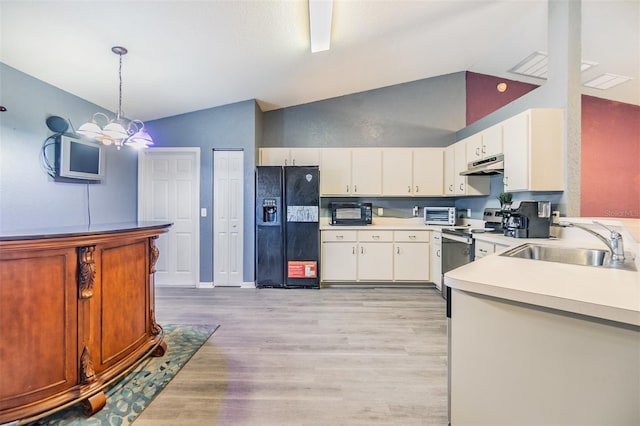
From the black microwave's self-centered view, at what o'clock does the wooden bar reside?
The wooden bar is roughly at 1 o'clock from the black microwave.

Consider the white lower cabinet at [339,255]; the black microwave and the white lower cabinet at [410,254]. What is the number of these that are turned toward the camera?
3

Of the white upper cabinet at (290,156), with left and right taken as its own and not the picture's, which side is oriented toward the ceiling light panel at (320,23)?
front

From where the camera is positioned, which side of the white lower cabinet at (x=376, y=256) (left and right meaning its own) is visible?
front

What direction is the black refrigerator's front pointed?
toward the camera

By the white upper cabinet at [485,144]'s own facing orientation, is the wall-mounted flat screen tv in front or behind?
in front

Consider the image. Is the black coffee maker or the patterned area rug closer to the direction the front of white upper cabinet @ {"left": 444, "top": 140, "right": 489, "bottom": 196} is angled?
the patterned area rug

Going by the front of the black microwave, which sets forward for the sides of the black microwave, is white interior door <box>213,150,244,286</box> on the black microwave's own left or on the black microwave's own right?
on the black microwave's own right

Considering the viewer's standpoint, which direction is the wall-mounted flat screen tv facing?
facing the viewer and to the right of the viewer

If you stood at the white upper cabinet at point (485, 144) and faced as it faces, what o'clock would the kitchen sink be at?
The kitchen sink is roughly at 10 o'clock from the white upper cabinet.

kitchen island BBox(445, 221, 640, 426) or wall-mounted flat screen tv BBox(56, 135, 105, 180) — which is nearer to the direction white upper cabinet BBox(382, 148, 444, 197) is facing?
the kitchen island

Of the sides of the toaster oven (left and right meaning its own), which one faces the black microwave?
right

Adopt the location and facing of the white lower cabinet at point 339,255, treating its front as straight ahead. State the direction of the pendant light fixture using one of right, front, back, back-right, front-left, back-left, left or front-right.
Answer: front-right

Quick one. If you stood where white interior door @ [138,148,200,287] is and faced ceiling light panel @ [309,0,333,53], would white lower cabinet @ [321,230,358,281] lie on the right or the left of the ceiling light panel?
left

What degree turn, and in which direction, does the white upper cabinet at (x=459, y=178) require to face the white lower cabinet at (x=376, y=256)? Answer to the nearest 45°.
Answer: approximately 45° to its right

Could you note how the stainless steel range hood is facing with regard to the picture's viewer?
facing the viewer and to the left of the viewer
